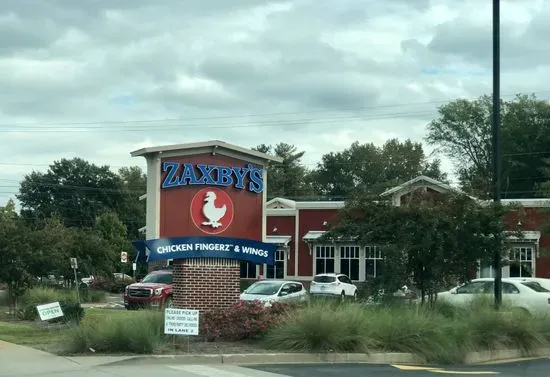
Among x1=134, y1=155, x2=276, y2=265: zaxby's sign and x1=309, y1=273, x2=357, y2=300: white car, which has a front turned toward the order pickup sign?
the zaxby's sign

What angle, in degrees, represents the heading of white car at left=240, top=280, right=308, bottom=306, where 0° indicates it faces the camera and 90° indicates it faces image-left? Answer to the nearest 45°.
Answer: approximately 45°

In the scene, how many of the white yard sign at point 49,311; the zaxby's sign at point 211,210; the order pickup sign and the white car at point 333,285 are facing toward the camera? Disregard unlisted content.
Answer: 3

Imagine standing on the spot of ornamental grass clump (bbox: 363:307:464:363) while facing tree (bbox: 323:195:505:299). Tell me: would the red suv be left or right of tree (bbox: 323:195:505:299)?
left

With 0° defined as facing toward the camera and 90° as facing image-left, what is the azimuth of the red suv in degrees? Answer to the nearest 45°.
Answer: approximately 45°

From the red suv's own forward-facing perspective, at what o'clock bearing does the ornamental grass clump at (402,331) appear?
The ornamental grass clump is roughly at 10 o'clock from the red suv.

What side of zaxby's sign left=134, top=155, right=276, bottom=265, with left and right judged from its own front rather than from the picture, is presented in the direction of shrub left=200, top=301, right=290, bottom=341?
front

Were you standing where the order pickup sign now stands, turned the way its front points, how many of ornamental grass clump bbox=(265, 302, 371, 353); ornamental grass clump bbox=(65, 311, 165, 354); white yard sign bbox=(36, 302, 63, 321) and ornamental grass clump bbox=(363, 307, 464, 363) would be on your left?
2

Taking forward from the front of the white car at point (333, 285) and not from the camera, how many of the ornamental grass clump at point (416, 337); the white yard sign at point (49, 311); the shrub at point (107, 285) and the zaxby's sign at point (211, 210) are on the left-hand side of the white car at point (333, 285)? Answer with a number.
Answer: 1

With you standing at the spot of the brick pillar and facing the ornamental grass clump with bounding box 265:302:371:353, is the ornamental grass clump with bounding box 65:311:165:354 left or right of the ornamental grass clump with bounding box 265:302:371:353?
right

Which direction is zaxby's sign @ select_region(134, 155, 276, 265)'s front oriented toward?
toward the camera
